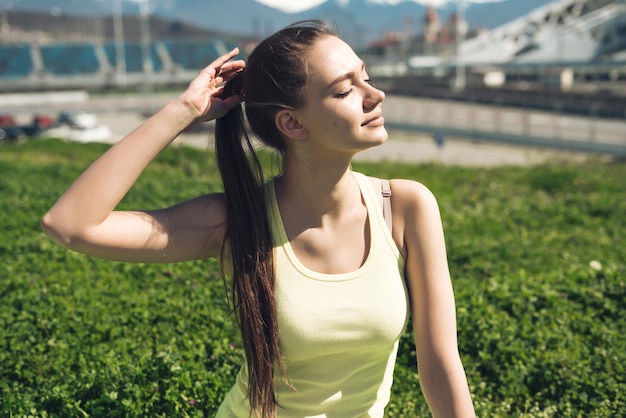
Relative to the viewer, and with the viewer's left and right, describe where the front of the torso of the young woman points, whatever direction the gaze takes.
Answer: facing the viewer and to the right of the viewer
